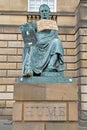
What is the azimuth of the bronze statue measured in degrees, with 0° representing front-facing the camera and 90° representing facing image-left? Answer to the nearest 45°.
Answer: approximately 0°
